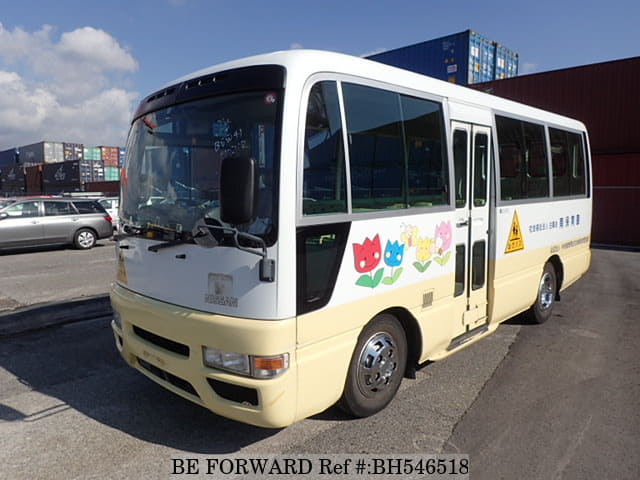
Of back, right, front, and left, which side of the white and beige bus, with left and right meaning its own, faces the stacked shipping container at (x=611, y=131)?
back

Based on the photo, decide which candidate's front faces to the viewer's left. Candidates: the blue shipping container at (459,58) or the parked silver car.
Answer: the parked silver car

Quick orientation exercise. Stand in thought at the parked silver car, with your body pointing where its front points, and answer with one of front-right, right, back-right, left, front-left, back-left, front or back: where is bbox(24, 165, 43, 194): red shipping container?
right

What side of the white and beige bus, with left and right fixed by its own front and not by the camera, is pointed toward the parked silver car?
right

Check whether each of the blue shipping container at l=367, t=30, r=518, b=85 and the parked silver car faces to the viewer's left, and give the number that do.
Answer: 1

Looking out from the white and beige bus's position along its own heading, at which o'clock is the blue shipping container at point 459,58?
The blue shipping container is roughly at 5 o'clock from the white and beige bus.

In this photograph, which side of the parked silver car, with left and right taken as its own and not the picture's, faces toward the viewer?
left

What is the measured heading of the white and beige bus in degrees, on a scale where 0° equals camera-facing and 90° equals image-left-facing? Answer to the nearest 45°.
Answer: approximately 45°
